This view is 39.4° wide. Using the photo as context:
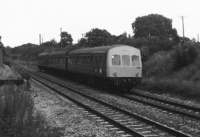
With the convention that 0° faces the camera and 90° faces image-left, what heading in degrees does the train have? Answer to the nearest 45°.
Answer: approximately 315°

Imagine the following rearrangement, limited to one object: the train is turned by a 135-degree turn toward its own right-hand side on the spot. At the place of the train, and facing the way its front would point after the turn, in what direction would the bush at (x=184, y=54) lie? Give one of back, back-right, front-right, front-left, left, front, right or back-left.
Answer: back-right
